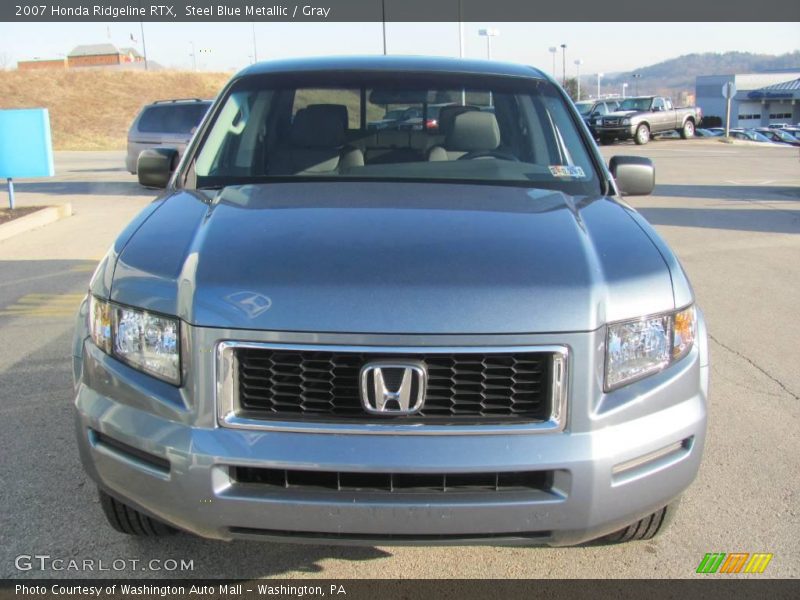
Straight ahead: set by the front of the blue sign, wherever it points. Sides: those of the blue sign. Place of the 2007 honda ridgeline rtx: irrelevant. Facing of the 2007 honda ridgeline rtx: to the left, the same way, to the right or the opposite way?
the same way

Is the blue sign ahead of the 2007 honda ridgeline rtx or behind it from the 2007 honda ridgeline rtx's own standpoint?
behind

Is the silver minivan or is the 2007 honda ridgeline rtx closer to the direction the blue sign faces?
the 2007 honda ridgeline rtx

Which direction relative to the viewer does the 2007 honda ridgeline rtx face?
toward the camera

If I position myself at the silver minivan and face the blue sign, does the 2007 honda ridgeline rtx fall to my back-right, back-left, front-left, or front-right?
front-left

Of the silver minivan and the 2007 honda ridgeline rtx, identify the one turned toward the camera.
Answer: the 2007 honda ridgeline rtx

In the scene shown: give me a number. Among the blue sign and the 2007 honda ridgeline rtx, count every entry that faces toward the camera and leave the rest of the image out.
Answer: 2

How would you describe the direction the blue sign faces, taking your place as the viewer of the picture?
facing the viewer

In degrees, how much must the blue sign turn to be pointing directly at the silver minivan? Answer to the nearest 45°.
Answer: approximately 135° to its left

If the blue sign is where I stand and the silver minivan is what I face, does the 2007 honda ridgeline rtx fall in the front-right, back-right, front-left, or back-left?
back-right
